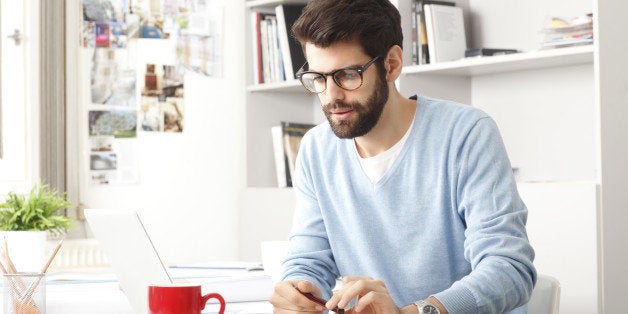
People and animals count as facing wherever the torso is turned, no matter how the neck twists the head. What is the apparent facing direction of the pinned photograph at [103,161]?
toward the camera

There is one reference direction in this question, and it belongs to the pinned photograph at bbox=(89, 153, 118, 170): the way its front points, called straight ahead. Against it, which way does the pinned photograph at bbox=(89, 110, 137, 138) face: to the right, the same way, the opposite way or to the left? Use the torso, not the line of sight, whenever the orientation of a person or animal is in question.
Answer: the same way

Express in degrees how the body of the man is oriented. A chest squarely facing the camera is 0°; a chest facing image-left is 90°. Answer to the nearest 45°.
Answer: approximately 45°

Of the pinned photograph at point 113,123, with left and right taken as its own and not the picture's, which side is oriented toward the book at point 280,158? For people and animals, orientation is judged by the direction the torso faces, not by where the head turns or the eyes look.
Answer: left

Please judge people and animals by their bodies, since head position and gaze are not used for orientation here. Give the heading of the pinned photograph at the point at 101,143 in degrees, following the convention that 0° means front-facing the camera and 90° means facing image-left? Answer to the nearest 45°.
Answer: approximately 0°

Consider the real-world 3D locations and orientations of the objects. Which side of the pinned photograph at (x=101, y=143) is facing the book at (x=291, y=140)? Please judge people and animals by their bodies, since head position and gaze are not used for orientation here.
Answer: left

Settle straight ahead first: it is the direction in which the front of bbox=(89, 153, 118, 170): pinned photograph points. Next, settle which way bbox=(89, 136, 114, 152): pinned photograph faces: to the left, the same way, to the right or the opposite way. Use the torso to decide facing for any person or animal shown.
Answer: the same way

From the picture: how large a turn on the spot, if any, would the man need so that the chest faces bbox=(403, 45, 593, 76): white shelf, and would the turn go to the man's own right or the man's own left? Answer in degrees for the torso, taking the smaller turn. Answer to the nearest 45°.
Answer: approximately 135° to the man's own right

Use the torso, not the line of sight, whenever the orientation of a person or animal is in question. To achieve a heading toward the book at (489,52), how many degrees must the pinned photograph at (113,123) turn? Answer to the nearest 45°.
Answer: approximately 45° to its left

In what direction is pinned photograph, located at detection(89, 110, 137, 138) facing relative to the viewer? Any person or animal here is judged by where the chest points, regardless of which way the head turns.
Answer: toward the camera

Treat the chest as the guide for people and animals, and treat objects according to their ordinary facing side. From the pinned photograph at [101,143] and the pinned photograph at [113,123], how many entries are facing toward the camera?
2

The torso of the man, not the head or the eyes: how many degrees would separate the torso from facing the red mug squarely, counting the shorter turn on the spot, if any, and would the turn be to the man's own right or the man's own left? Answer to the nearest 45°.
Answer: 0° — they already face it

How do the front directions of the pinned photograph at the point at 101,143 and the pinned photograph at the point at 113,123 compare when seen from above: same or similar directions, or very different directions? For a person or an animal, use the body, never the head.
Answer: same or similar directions

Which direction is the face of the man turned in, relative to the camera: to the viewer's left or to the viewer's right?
to the viewer's left

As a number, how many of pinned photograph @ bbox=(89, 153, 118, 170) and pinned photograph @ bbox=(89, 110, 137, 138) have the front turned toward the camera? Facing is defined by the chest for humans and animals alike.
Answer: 2

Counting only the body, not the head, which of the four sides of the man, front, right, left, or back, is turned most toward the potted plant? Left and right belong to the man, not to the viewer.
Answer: right

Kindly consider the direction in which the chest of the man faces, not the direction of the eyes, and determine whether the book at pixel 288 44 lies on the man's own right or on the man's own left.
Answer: on the man's own right

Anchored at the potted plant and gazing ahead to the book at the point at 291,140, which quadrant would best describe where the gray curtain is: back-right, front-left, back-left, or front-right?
front-left
